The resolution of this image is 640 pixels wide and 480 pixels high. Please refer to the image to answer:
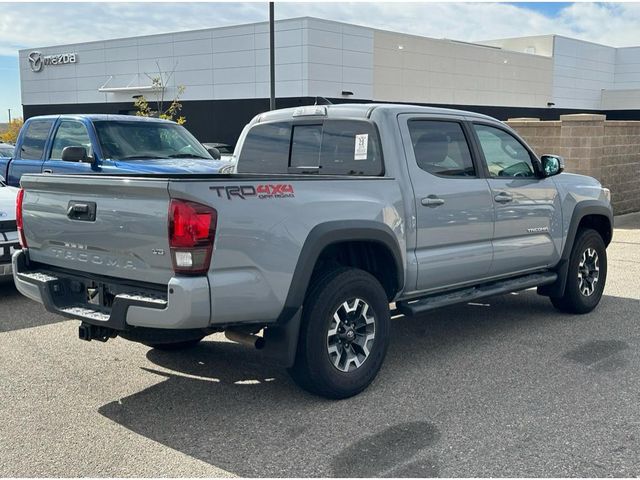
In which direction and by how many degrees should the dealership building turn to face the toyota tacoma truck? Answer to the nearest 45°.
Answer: approximately 45° to its left

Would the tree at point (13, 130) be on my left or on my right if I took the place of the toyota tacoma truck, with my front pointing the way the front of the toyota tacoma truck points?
on my left

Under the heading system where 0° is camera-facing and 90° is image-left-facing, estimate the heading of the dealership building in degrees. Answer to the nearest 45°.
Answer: approximately 45°

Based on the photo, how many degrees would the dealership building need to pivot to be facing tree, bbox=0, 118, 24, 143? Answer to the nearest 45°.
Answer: approximately 90° to its right

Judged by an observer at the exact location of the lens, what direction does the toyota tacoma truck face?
facing away from the viewer and to the right of the viewer

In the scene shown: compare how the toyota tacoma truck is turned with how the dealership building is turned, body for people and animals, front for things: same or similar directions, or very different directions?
very different directions

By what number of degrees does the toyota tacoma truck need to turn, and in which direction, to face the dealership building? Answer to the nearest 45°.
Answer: approximately 45° to its left
